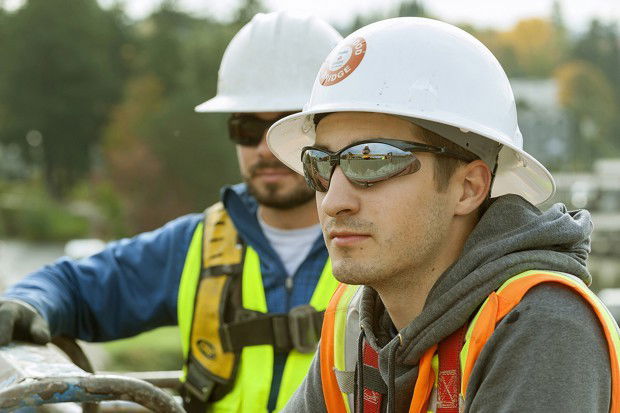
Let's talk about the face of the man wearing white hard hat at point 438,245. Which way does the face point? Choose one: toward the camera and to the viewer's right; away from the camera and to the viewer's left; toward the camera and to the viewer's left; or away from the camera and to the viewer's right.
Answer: toward the camera and to the viewer's left

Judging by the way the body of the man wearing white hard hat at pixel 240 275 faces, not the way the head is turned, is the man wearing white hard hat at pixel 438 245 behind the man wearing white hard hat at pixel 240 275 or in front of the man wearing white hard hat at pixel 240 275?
in front

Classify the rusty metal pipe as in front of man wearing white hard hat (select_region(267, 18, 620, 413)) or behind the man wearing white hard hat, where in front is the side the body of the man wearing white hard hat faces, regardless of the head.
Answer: in front

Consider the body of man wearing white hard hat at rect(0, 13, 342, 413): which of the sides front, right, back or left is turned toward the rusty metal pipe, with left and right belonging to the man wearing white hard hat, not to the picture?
front

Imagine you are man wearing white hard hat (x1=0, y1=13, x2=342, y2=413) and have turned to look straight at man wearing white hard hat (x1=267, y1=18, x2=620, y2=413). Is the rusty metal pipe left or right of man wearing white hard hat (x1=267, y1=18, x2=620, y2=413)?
right

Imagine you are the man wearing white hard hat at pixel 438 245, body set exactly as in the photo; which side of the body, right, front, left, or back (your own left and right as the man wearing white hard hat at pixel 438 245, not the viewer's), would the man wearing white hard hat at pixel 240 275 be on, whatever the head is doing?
right

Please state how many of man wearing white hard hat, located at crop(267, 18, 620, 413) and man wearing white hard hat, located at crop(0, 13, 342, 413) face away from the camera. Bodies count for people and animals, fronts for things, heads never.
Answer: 0

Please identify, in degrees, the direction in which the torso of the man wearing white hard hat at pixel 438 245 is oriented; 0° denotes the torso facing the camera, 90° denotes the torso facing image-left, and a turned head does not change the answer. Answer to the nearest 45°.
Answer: approximately 45°

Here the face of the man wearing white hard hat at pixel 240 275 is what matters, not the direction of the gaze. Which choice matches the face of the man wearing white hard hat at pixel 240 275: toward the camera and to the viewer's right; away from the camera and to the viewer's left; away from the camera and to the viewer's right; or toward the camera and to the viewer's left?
toward the camera and to the viewer's left

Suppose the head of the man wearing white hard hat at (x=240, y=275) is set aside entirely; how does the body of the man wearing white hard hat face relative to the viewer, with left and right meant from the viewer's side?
facing the viewer
